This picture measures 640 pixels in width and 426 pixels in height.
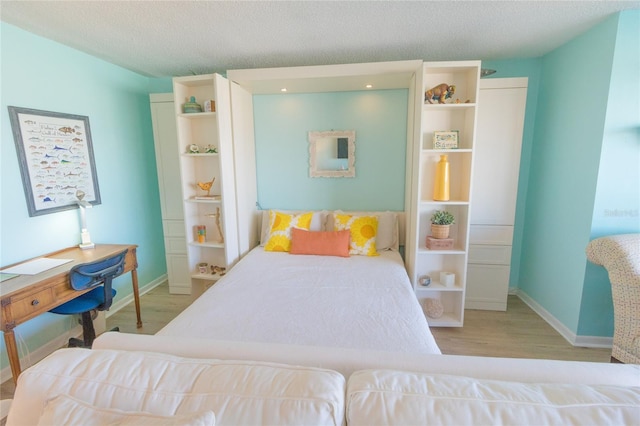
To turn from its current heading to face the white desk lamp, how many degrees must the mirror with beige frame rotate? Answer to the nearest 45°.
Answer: approximately 90° to its right

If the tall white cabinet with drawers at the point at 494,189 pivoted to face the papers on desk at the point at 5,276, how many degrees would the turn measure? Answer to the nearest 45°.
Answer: approximately 45° to its right

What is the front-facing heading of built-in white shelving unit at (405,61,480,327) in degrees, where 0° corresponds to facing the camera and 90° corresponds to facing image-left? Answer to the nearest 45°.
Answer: approximately 0°

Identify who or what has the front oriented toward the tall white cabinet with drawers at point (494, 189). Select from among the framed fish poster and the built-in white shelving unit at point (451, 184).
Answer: the framed fish poster

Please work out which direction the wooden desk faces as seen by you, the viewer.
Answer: facing the viewer and to the right of the viewer

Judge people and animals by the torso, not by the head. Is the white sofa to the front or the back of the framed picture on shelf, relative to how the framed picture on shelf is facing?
to the front

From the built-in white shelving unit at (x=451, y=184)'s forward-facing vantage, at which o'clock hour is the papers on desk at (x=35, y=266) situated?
The papers on desk is roughly at 2 o'clock from the built-in white shelving unit.

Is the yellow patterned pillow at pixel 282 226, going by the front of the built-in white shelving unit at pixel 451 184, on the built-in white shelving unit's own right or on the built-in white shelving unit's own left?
on the built-in white shelving unit's own right

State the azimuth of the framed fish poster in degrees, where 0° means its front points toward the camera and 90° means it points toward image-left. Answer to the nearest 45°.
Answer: approximately 315°

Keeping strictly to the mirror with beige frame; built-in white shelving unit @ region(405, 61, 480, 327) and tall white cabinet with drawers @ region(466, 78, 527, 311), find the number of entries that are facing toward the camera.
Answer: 3

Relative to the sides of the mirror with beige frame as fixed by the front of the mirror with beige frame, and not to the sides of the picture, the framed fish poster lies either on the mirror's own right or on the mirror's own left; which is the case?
on the mirror's own right

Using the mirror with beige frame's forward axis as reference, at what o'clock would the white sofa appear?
The white sofa is roughly at 12 o'clock from the mirror with beige frame.

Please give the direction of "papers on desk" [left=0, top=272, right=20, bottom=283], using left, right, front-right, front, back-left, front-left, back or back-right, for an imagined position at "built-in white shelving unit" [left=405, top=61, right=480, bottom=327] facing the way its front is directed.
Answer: front-right

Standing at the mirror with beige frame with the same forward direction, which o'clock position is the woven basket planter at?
The woven basket planter is roughly at 10 o'clock from the mirror with beige frame.

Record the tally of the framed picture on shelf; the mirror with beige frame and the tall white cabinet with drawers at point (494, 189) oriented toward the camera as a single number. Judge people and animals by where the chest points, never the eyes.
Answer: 3
